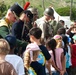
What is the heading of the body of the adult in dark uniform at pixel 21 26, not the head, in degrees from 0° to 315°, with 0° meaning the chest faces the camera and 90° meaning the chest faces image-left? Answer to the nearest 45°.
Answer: approximately 270°

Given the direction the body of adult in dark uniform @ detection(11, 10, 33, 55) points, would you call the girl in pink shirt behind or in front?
in front
